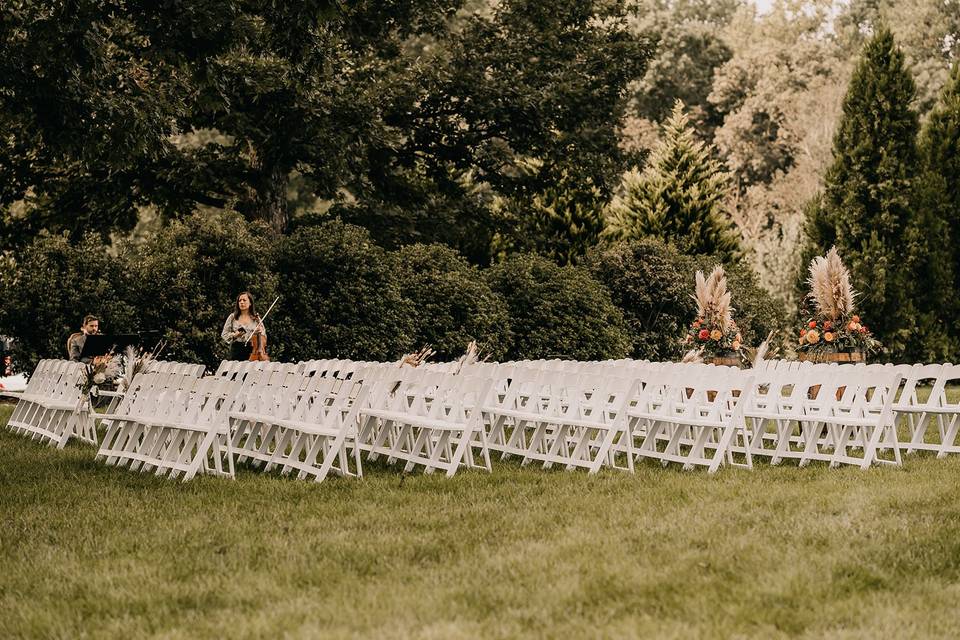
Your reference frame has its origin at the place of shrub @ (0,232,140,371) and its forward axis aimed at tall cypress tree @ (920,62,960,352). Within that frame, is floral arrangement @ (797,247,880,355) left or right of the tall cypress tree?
right

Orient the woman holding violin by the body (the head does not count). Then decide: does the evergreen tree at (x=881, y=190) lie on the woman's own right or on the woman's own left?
on the woman's own left

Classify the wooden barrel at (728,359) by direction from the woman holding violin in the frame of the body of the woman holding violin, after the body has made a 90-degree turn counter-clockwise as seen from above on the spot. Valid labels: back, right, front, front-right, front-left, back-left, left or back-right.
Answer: front

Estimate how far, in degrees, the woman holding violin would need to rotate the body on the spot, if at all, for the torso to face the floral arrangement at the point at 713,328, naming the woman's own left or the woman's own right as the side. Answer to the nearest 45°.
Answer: approximately 90° to the woman's own left

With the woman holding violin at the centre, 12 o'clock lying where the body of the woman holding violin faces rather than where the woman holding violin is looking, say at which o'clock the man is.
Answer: The man is roughly at 4 o'clock from the woman holding violin.

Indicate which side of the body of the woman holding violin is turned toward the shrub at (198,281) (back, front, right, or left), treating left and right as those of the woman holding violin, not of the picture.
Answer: back

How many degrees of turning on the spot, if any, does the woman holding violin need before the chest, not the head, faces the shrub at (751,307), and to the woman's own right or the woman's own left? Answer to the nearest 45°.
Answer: approximately 135° to the woman's own left

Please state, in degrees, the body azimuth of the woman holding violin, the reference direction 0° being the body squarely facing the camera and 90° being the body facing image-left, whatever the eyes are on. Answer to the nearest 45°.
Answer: approximately 0°

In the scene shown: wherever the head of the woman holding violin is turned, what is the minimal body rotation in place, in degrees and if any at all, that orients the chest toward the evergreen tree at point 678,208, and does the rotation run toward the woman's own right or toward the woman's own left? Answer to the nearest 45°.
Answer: approximately 135° to the woman's own left

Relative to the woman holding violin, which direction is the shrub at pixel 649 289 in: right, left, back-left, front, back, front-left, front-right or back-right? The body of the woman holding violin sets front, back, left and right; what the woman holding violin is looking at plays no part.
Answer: back-left

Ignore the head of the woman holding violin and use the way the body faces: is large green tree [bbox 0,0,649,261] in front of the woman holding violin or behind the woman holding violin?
behind

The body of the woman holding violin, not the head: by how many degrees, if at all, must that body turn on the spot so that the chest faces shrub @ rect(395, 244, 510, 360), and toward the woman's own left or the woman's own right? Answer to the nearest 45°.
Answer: approximately 135° to the woman's own left

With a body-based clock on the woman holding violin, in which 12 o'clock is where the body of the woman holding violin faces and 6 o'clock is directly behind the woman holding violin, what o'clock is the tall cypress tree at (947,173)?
The tall cypress tree is roughly at 8 o'clock from the woman holding violin.
